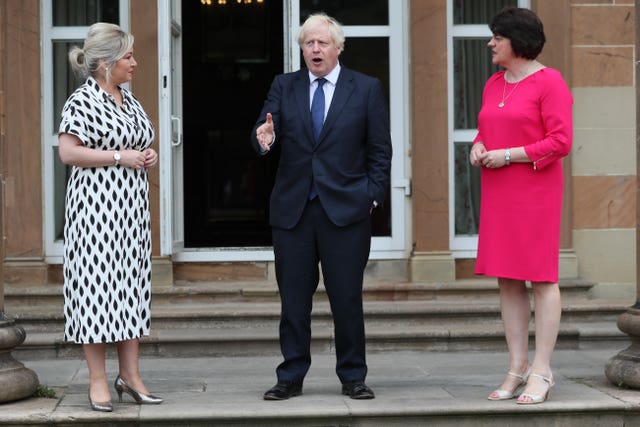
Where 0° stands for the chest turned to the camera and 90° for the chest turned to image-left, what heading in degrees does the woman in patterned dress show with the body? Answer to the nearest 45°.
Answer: approximately 315°

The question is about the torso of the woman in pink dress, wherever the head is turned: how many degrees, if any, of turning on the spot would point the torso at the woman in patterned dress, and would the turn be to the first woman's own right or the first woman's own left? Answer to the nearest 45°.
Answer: approximately 45° to the first woman's own right

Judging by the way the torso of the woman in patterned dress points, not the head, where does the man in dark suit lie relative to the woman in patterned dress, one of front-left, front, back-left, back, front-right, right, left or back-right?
front-left

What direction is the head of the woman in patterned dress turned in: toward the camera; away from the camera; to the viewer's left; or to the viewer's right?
to the viewer's right

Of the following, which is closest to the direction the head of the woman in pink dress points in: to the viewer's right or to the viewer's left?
to the viewer's left

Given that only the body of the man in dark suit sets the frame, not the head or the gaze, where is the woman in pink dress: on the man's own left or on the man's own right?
on the man's own left

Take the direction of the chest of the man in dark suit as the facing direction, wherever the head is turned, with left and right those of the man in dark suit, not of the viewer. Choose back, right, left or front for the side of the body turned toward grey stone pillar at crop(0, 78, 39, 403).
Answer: right

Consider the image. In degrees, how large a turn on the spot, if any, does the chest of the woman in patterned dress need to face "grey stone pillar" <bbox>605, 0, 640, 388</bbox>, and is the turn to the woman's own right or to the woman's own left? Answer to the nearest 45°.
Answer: approximately 45° to the woman's own left

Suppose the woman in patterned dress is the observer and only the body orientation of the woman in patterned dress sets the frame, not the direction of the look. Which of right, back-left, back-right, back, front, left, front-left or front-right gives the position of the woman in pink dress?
front-left

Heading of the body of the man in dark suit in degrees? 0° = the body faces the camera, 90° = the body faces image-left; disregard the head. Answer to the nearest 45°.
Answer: approximately 0°
